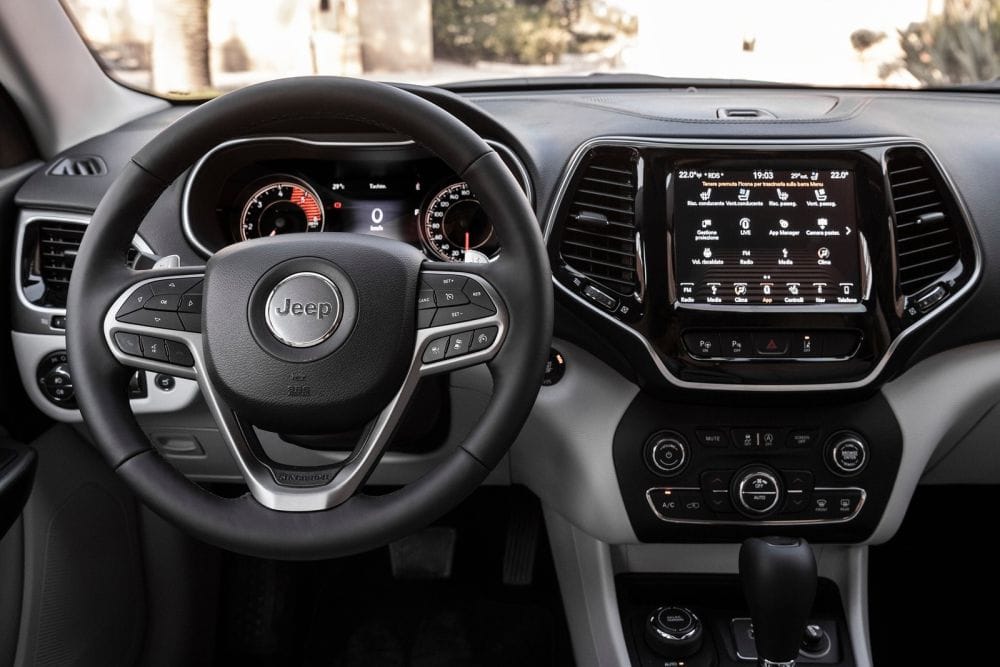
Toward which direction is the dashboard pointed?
toward the camera

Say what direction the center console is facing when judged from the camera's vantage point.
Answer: facing the viewer
